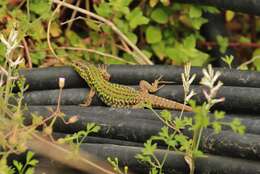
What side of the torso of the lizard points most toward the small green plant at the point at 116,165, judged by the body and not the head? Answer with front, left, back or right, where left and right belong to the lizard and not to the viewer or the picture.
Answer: left

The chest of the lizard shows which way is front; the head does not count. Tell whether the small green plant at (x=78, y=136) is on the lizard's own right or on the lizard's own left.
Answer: on the lizard's own left

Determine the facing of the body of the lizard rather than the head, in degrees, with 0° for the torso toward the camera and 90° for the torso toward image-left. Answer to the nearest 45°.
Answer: approximately 90°
